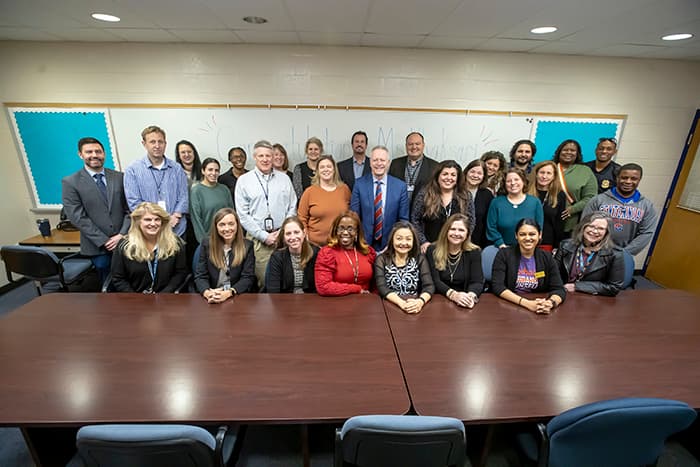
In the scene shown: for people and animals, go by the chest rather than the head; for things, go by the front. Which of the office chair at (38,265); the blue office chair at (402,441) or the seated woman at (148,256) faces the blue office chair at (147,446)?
the seated woman

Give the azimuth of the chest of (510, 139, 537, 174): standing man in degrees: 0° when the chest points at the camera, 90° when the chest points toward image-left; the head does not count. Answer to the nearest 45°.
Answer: approximately 0°

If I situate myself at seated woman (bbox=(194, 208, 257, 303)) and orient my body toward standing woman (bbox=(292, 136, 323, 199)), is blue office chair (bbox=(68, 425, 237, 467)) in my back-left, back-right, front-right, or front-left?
back-right

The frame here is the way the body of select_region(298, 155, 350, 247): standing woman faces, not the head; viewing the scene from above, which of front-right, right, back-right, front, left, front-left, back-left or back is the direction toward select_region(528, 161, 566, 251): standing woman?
left

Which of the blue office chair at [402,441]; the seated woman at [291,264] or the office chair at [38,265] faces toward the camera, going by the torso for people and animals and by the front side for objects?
the seated woman

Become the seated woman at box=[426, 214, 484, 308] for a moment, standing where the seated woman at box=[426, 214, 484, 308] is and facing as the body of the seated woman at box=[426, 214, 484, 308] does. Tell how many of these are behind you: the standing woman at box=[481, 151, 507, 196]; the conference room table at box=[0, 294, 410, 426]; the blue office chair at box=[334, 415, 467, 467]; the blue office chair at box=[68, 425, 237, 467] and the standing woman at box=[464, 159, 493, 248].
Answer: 2

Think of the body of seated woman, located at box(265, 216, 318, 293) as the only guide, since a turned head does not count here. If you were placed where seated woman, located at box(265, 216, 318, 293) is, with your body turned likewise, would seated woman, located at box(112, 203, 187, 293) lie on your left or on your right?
on your right

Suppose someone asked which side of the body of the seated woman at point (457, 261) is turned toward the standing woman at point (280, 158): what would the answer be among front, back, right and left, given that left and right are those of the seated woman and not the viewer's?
right

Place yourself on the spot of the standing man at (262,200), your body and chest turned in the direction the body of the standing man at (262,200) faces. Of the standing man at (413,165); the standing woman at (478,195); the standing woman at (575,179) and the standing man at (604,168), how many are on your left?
4

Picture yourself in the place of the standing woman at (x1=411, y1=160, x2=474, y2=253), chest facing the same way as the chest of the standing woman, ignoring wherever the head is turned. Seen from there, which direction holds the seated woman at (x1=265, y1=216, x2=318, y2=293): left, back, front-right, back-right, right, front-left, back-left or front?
front-right

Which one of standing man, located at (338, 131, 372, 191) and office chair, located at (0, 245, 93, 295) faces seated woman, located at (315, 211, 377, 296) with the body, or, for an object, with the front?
the standing man

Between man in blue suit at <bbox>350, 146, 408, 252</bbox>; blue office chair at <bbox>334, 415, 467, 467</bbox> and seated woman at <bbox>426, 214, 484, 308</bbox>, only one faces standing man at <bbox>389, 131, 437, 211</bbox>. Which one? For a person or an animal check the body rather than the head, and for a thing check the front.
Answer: the blue office chair

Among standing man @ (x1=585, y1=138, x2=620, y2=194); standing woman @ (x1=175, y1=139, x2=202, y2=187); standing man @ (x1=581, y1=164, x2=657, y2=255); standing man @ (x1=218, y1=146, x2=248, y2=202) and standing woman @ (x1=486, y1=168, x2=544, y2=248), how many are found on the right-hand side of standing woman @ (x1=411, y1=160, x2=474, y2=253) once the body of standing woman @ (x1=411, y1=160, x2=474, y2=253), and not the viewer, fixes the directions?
2

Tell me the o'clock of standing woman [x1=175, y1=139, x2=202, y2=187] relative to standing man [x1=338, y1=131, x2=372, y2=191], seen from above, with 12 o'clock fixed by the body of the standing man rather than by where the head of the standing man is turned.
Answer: The standing woman is roughly at 3 o'clock from the standing man.
